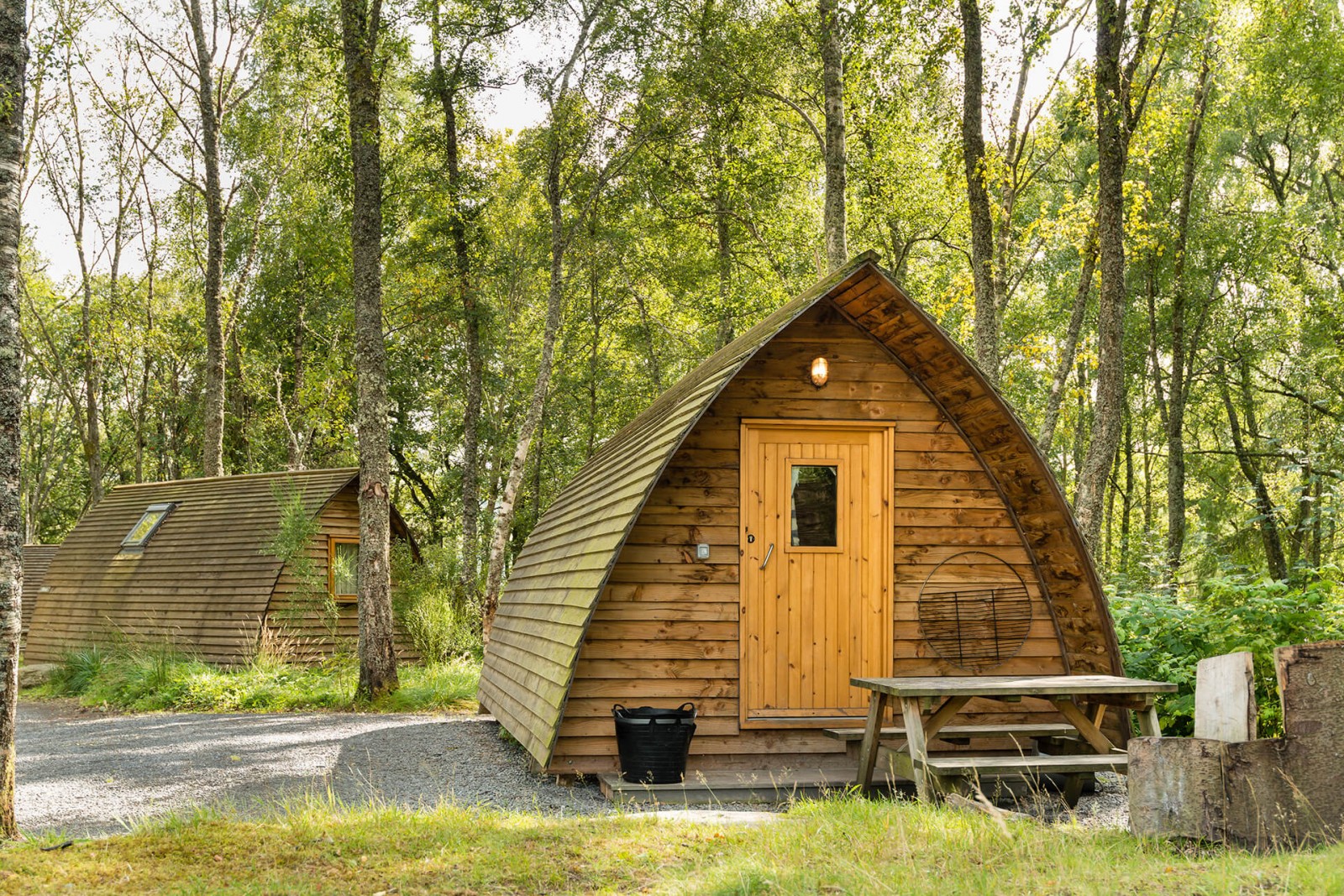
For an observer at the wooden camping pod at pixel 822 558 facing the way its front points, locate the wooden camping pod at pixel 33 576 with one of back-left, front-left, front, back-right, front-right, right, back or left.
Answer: back-right

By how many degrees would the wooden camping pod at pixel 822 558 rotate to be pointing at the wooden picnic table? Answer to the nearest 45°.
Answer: approximately 45° to its left

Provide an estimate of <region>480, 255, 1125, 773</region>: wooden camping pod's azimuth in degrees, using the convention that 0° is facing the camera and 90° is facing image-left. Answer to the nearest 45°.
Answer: approximately 0°

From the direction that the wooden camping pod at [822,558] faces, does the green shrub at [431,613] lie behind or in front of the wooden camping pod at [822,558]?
behind

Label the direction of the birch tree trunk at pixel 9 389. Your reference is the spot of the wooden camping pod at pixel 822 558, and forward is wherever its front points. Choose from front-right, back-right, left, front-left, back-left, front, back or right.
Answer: front-right

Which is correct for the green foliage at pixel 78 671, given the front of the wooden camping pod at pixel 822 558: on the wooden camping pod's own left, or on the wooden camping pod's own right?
on the wooden camping pod's own right

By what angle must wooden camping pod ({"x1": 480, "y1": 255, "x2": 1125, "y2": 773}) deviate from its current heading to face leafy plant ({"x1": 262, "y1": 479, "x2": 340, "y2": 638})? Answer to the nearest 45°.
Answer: approximately 135° to its right

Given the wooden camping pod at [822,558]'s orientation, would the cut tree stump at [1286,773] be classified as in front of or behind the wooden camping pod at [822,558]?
in front

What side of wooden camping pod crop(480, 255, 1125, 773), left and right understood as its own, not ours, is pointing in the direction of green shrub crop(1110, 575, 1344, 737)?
left

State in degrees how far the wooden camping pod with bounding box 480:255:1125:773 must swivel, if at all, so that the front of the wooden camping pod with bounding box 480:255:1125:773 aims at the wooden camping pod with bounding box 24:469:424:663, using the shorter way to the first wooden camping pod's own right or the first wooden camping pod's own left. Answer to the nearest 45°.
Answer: approximately 135° to the first wooden camping pod's own right
